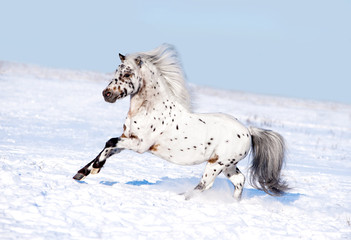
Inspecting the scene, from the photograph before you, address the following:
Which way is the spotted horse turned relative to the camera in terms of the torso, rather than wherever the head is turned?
to the viewer's left
